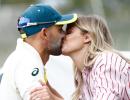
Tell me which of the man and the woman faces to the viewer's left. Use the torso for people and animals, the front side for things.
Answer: the woman

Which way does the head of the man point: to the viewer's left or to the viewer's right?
to the viewer's right

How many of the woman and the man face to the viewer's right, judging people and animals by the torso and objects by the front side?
1

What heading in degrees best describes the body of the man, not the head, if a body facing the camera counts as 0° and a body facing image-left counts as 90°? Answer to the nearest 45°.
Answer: approximately 270°

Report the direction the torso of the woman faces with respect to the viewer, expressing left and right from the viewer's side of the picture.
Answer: facing to the left of the viewer

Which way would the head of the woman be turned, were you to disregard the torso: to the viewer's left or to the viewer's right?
to the viewer's left
